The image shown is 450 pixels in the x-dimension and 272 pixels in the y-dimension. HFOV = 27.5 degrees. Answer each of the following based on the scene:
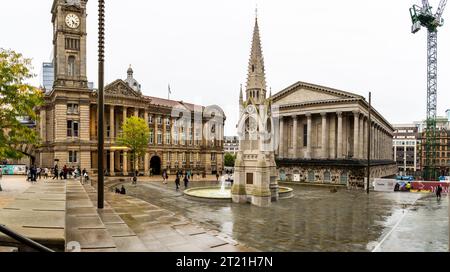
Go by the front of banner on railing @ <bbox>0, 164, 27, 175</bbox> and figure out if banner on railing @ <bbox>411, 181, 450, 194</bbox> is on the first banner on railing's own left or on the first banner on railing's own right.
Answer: on the first banner on railing's own left

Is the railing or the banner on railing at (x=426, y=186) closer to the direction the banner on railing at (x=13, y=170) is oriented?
the railing

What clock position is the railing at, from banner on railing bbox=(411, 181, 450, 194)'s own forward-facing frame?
The railing is roughly at 12 o'clock from the banner on railing.

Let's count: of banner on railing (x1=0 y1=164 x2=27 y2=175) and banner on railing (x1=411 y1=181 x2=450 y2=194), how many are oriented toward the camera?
2

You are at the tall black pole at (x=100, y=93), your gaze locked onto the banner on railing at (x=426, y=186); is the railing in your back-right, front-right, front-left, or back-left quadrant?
back-right

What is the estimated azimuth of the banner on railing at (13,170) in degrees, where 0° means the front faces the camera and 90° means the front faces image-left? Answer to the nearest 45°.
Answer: approximately 0°
